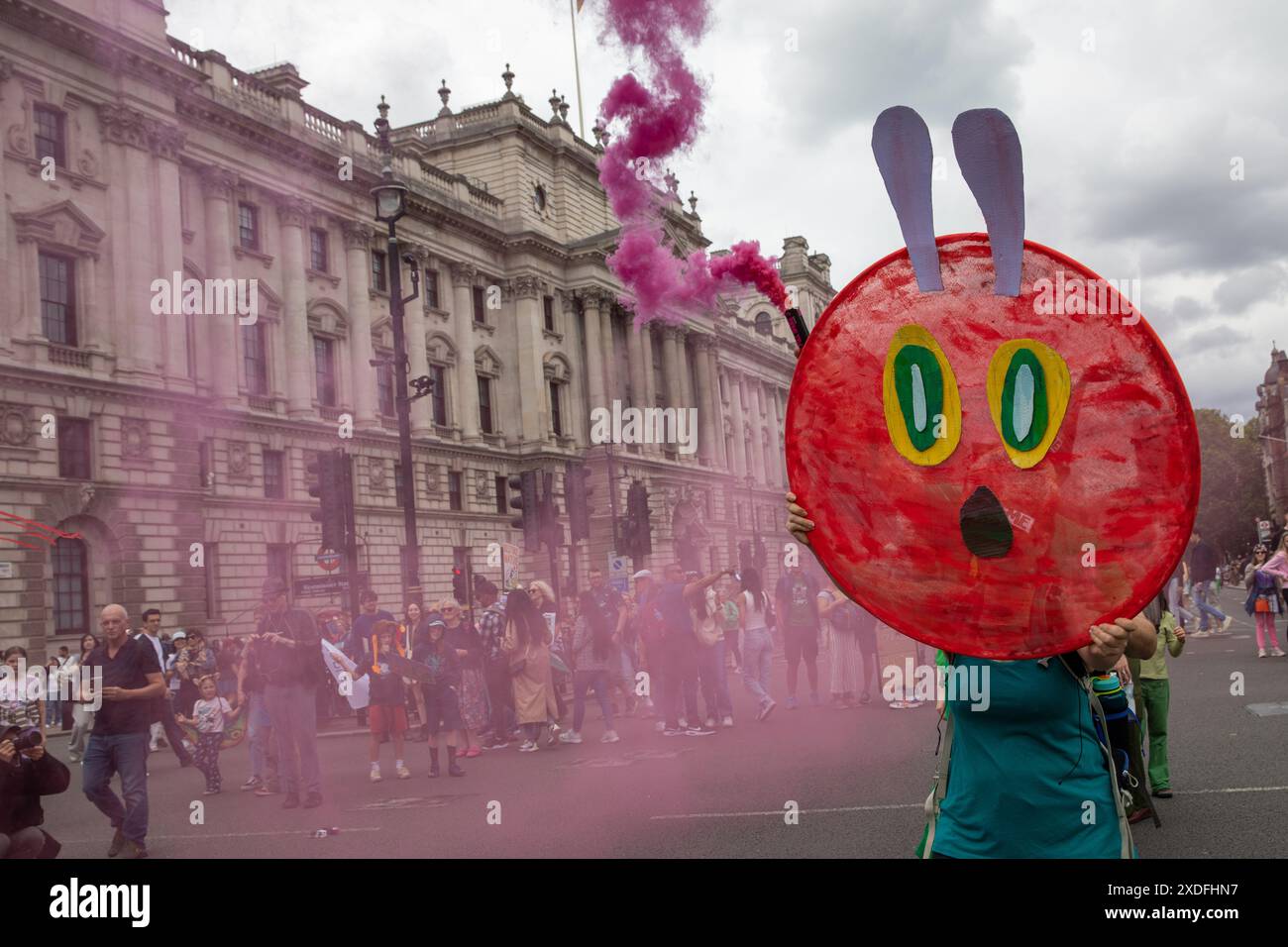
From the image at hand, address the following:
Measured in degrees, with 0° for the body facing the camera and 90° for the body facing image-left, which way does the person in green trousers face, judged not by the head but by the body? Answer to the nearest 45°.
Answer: approximately 315°

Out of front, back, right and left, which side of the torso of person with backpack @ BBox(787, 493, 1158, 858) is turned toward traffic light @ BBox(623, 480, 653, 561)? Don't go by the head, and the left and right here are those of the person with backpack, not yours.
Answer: back

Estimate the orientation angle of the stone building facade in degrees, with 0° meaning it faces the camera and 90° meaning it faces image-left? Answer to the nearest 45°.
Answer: approximately 315°
